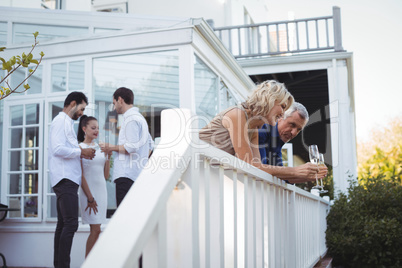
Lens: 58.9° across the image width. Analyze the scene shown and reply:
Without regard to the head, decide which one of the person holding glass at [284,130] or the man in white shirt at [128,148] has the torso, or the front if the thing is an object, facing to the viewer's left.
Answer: the man in white shirt

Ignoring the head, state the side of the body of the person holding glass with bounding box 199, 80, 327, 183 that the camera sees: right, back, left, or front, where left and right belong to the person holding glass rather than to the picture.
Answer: right

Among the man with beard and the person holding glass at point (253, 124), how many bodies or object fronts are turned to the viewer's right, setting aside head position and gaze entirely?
2

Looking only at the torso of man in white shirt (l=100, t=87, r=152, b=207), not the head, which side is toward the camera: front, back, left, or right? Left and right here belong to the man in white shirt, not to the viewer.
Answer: left

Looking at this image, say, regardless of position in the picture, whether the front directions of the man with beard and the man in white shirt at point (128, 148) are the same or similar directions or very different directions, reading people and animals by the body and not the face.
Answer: very different directions

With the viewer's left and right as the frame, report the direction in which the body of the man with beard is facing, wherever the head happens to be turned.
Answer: facing to the right of the viewer

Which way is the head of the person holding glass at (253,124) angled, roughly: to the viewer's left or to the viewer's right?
to the viewer's right

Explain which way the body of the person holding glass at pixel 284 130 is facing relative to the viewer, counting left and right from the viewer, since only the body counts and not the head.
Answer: facing the viewer and to the right of the viewer

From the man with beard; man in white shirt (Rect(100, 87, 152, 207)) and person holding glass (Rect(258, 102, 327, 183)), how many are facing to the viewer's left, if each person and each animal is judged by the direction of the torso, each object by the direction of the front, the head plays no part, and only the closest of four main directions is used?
1

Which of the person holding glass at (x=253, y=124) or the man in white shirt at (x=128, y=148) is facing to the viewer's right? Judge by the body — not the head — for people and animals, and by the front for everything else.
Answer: the person holding glass

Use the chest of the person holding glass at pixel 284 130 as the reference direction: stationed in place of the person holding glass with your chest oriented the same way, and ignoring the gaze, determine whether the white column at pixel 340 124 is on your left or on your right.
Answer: on your left

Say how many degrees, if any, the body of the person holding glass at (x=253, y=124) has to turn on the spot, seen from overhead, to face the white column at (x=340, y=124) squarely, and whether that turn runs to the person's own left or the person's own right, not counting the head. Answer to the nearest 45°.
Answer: approximately 90° to the person's own left

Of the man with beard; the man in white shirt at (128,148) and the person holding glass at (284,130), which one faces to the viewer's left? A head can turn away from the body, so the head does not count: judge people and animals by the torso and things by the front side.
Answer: the man in white shirt

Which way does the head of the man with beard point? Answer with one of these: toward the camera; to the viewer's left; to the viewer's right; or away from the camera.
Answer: to the viewer's right

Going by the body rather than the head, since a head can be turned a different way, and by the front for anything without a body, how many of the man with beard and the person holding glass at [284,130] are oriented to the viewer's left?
0
